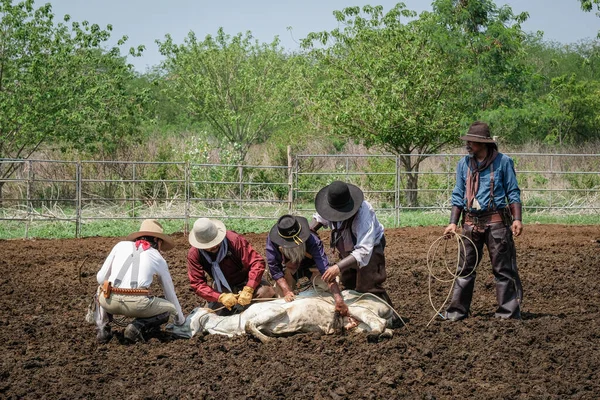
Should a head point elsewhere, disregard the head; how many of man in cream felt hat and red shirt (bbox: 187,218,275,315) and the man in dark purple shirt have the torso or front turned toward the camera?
2

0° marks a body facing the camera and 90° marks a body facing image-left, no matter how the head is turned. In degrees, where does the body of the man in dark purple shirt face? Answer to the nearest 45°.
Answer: approximately 0°

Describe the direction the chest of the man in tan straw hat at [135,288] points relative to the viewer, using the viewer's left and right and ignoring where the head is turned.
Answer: facing away from the viewer and to the right of the viewer

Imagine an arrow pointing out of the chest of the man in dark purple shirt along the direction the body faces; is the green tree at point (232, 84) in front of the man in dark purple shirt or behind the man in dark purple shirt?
behind

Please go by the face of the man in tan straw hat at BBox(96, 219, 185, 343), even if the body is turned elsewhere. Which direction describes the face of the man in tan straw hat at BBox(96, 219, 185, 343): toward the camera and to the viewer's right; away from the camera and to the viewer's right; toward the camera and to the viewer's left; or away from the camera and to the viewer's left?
away from the camera and to the viewer's right

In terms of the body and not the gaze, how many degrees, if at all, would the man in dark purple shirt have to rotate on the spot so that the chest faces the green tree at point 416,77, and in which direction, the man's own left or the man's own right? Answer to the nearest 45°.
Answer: approximately 180°

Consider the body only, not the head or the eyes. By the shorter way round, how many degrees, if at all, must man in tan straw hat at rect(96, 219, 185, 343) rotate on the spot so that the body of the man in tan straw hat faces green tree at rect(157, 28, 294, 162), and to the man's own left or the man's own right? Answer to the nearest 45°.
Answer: approximately 45° to the man's own left

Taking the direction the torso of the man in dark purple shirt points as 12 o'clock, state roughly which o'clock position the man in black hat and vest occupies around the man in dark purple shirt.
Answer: The man in black hat and vest is roughly at 9 o'clock from the man in dark purple shirt.

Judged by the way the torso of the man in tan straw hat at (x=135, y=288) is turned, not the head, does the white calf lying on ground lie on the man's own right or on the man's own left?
on the man's own right

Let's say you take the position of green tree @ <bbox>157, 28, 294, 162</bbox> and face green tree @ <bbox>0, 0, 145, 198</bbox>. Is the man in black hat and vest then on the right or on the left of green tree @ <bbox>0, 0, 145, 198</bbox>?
left

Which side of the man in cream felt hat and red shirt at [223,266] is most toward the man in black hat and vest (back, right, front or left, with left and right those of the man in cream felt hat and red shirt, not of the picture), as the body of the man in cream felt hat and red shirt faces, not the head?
left
